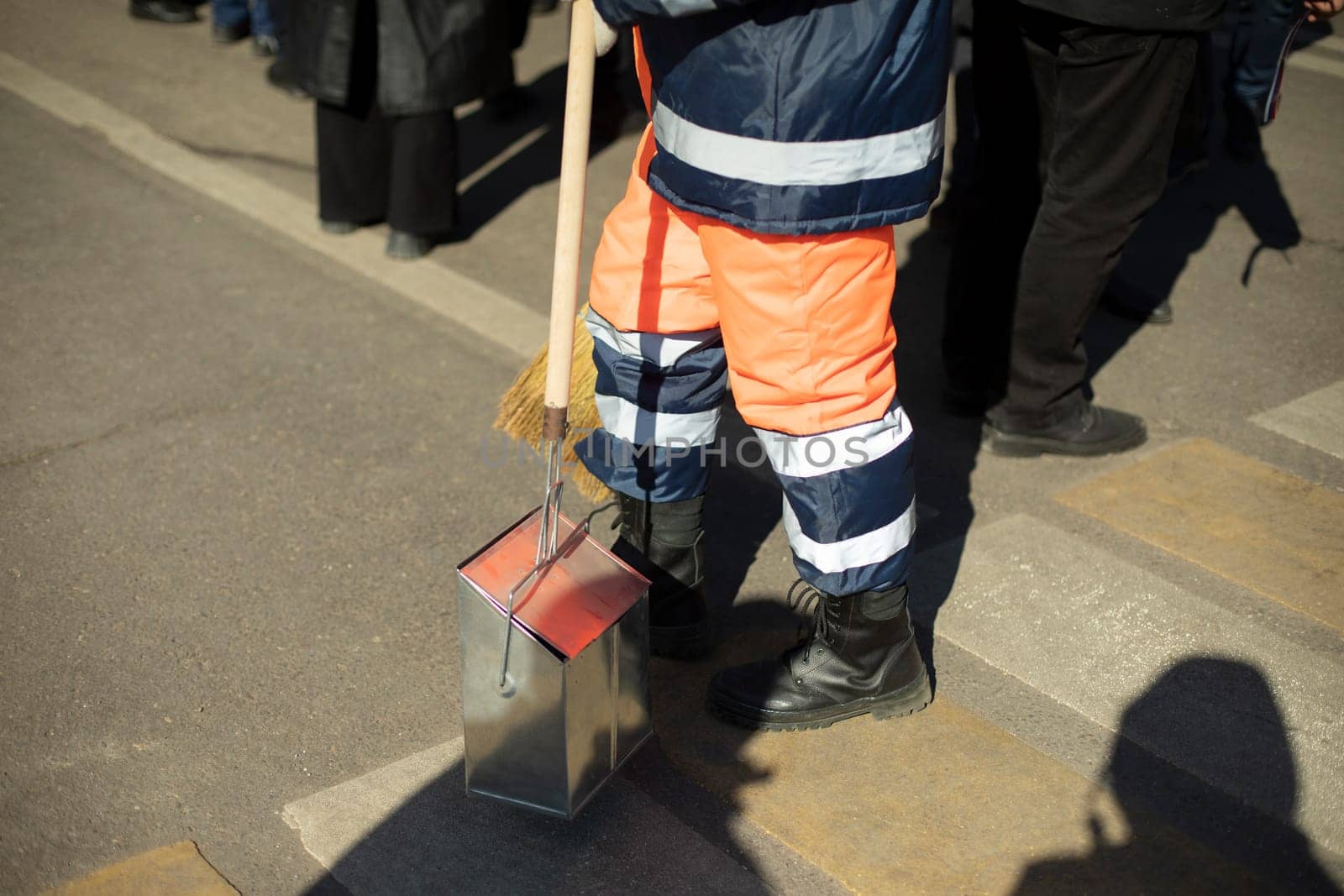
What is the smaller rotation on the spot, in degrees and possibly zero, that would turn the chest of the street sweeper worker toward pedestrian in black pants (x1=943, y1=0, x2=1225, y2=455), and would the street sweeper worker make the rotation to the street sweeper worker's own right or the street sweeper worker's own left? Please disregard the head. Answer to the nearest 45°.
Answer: approximately 180°

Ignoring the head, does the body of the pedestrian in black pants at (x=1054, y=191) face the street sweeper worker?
no

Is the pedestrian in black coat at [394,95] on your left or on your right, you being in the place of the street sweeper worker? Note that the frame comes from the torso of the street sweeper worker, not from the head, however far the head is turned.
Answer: on your right

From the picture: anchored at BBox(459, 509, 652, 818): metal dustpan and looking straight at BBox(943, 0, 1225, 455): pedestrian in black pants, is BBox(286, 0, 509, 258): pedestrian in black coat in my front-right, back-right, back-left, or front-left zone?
front-left

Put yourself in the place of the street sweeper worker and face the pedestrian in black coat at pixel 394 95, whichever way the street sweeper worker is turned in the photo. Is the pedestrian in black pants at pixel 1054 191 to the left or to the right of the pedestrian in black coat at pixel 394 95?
right

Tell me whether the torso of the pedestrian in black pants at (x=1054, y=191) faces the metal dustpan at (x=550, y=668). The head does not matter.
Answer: no

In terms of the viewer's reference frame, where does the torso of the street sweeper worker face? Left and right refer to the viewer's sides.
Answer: facing the viewer and to the left of the viewer
